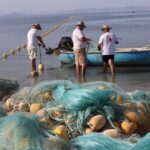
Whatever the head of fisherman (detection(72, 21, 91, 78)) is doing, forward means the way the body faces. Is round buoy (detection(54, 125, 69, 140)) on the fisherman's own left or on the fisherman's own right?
on the fisherman's own right
